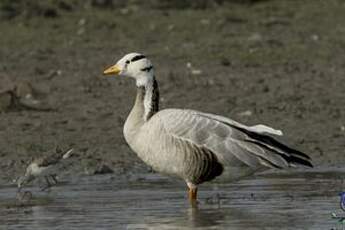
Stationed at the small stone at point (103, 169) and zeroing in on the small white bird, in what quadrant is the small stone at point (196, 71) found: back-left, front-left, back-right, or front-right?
back-right

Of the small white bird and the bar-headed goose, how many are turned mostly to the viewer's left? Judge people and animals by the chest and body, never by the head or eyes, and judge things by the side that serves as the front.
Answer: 2

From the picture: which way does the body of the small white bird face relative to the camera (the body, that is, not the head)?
to the viewer's left

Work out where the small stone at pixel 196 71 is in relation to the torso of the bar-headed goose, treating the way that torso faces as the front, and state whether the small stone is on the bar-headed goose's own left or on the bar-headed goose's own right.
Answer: on the bar-headed goose's own right

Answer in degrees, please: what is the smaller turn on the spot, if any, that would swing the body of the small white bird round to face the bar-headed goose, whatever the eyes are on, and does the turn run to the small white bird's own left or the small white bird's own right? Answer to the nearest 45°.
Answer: approximately 135° to the small white bird's own left

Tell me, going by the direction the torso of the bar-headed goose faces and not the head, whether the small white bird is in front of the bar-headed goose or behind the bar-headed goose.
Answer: in front

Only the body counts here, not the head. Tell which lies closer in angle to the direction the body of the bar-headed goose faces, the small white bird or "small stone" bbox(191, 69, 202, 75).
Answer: the small white bird

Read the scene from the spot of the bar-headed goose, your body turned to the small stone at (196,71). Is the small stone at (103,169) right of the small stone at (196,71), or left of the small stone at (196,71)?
left

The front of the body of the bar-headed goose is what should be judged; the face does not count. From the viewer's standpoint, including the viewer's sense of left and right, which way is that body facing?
facing to the left of the viewer
